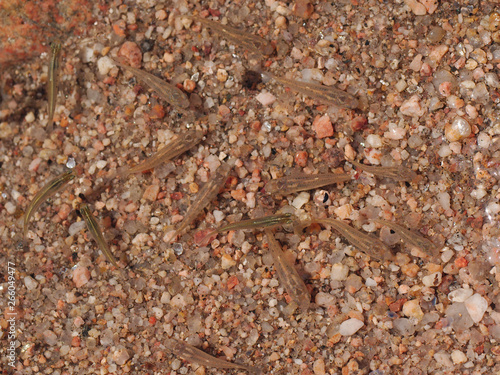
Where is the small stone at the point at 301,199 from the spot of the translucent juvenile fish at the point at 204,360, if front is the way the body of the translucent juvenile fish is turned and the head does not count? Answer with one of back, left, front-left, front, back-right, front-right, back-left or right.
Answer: back-right

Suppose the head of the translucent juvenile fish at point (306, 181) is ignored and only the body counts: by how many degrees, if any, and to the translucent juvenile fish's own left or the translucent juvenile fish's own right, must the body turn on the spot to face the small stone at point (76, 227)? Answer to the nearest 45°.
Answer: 0° — it already faces it

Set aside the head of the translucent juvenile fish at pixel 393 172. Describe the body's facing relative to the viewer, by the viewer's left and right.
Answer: facing to the right of the viewer

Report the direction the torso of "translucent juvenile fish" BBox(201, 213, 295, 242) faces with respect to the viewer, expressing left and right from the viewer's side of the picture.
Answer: facing to the right of the viewer

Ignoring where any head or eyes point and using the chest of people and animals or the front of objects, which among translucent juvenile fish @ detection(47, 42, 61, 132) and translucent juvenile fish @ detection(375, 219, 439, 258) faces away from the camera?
translucent juvenile fish @ detection(47, 42, 61, 132)

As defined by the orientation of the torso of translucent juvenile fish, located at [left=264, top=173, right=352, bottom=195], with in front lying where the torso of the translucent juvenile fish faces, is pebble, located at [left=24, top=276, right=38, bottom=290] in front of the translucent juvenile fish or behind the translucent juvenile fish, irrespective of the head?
in front

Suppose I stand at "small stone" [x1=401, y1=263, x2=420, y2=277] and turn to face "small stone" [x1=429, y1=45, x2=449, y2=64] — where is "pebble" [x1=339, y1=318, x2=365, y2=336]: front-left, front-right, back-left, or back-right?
back-left

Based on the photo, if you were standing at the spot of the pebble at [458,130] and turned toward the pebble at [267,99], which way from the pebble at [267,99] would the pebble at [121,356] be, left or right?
left

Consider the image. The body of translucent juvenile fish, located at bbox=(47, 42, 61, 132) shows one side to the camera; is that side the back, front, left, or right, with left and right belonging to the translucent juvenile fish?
back

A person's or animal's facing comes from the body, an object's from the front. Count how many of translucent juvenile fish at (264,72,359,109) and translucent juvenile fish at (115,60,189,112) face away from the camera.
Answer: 0
